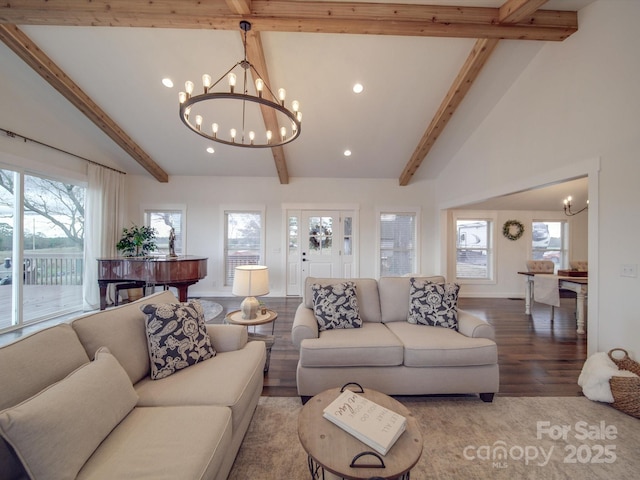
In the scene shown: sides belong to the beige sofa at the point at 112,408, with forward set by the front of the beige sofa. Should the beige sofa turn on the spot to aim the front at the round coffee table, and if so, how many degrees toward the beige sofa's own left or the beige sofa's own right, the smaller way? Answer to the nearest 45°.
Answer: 0° — it already faces it

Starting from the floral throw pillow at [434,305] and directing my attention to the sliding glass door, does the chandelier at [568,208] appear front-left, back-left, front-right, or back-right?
back-right

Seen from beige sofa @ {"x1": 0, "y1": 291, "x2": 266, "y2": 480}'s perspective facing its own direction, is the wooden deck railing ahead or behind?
behind

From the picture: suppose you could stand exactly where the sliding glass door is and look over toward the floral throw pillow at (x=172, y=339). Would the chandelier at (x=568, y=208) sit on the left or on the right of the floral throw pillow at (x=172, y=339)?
left

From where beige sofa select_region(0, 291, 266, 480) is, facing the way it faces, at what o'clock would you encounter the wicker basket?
The wicker basket is roughly at 11 o'clock from the beige sofa.

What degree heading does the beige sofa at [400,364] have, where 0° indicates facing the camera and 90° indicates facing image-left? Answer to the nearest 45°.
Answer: approximately 0°

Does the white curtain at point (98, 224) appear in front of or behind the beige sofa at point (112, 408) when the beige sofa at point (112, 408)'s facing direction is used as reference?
behind

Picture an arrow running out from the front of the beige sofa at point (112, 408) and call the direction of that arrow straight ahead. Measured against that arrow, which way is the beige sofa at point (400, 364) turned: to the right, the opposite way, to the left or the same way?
to the right

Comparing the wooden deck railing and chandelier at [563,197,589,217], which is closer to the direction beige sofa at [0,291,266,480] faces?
the chandelier

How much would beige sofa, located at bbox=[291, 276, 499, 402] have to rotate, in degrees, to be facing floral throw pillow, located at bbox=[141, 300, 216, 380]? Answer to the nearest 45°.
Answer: approximately 45° to its right
